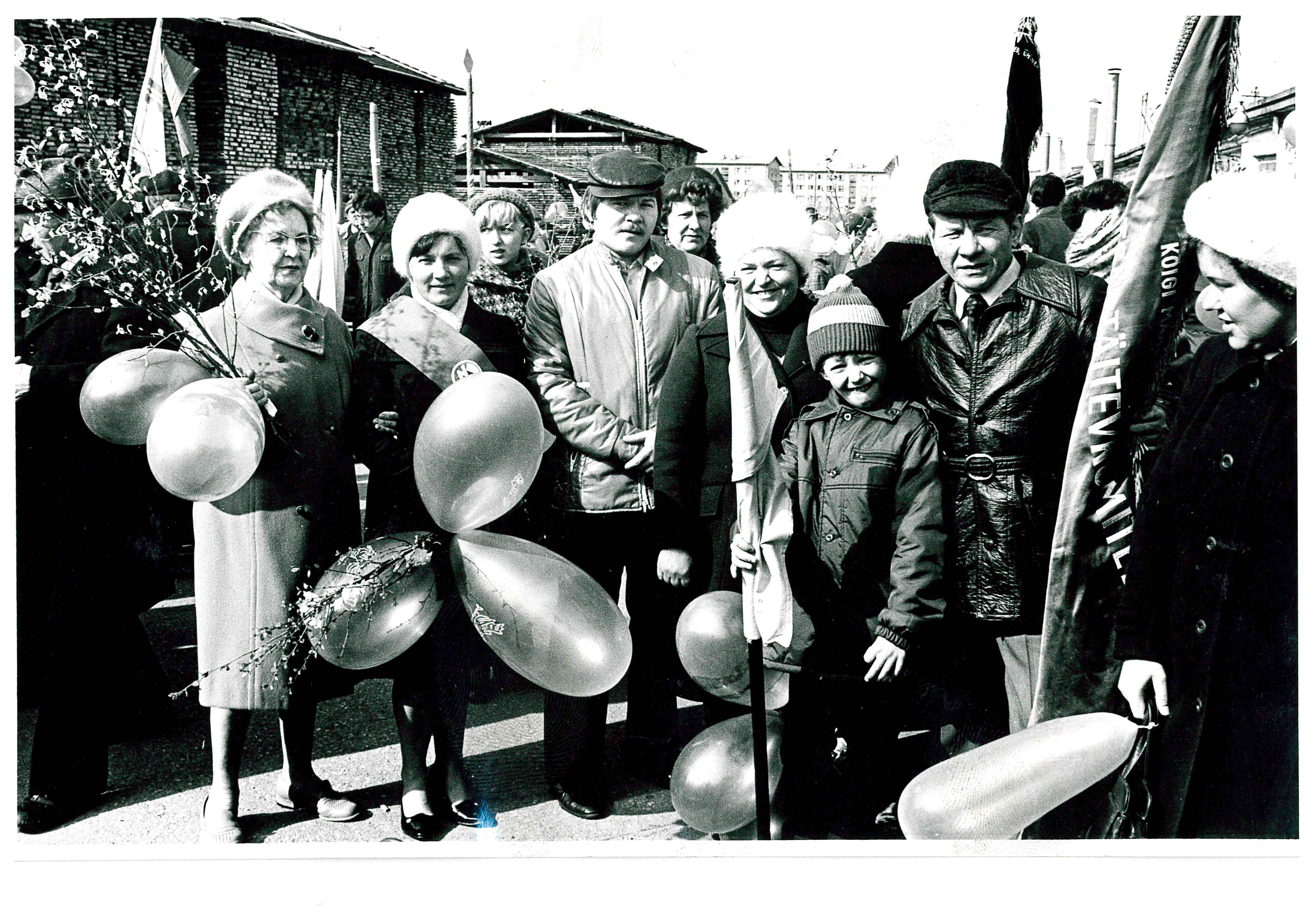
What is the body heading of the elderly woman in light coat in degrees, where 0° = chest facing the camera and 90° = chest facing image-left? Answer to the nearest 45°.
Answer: approximately 315°

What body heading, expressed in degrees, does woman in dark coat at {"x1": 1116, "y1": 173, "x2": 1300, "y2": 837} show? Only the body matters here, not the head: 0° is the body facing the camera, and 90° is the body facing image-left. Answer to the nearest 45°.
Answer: approximately 45°

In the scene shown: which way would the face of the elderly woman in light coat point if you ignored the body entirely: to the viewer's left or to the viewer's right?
to the viewer's right
